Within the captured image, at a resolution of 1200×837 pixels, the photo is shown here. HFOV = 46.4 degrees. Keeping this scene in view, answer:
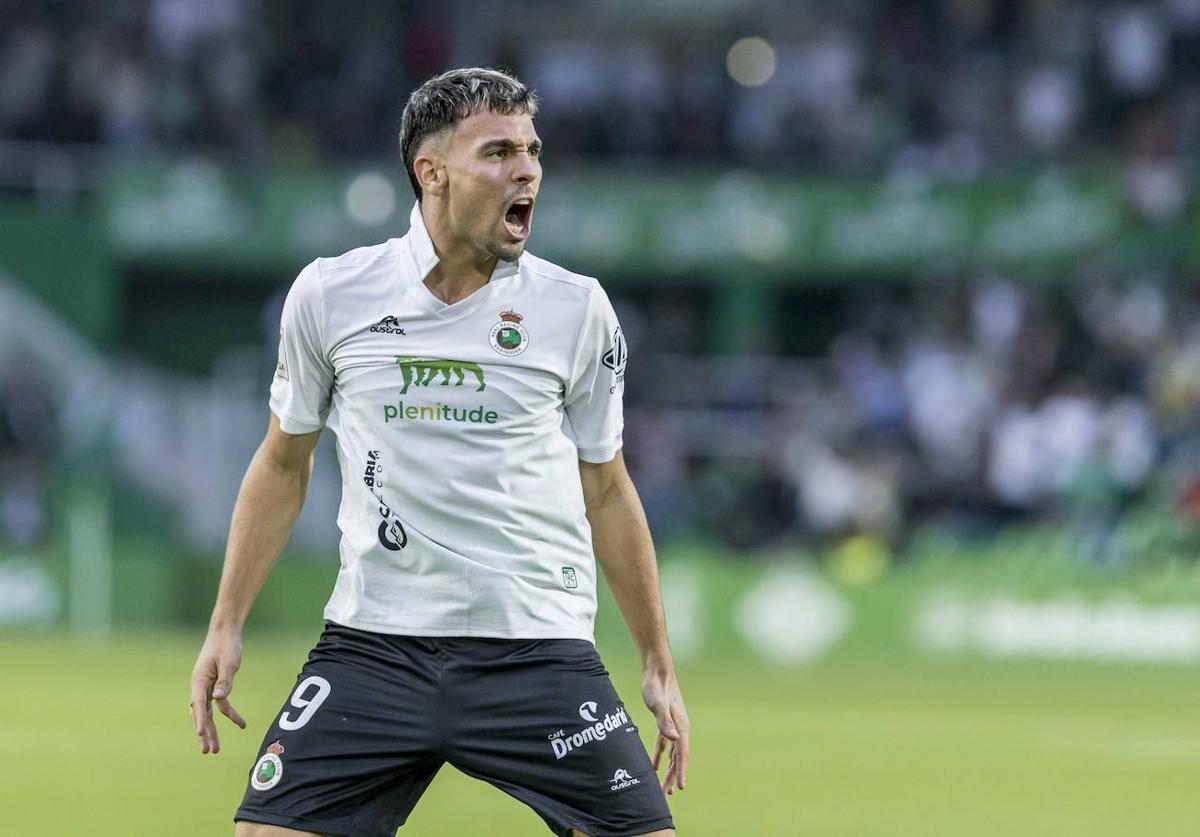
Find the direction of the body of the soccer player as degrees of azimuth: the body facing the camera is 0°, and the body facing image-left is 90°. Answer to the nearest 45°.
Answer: approximately 0°

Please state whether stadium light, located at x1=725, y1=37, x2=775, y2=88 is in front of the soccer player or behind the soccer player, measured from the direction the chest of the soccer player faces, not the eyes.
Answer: behind

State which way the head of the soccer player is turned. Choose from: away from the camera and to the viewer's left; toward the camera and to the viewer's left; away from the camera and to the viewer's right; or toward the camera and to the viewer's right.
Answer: toward the camera and to the viewer's right
